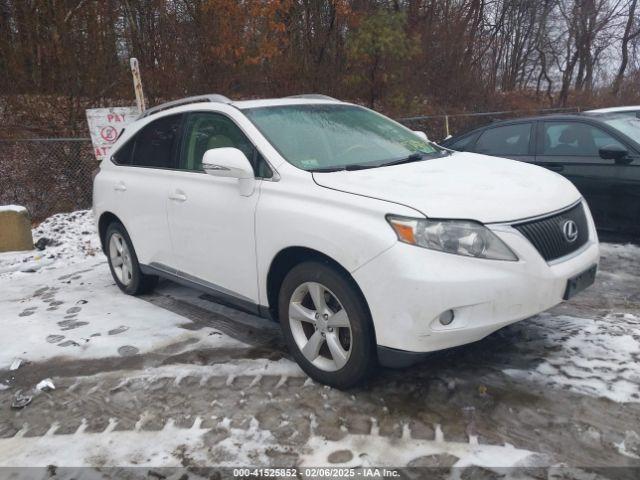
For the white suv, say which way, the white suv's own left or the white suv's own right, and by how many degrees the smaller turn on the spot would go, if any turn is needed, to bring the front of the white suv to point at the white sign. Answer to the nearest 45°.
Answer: approximately 180°

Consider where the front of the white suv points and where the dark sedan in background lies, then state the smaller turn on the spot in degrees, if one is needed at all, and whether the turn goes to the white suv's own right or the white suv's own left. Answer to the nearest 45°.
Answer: approximately 90° to the white suv's own left

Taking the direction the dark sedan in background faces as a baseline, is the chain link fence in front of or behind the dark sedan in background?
behind

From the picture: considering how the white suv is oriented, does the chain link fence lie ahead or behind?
behind

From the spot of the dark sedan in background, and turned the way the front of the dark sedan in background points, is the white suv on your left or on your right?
on your right

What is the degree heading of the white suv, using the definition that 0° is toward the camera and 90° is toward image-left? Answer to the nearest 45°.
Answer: approximately 315°

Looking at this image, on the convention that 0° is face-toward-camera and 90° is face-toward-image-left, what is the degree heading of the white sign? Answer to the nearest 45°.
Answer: approximately 0°

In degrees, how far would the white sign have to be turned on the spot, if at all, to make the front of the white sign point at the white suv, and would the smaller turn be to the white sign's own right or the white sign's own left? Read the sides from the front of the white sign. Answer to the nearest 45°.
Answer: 0° — it already faces it
